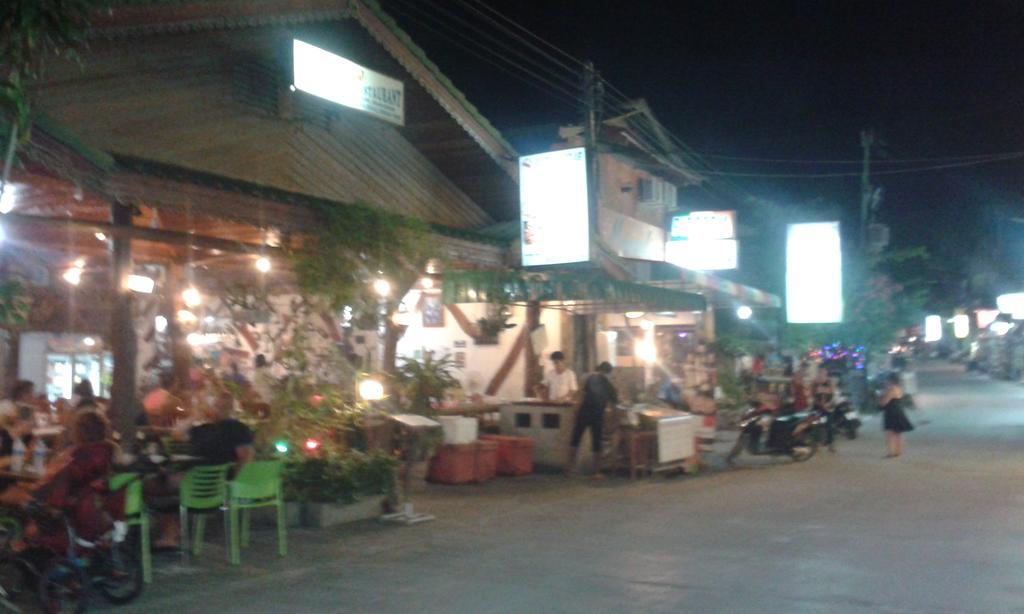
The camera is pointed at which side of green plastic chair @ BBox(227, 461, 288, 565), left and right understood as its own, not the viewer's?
back

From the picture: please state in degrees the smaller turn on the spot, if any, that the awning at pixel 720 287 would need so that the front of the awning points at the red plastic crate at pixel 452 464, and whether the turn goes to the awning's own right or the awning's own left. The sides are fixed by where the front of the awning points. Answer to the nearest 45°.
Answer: approximately 90° to the awning's own right

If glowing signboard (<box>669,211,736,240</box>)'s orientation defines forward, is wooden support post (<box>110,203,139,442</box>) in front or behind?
in front

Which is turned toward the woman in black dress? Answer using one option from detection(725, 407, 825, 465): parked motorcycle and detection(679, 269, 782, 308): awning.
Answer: the awning

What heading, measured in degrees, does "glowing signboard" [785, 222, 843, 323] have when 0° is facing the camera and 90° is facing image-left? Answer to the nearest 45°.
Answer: approximately 0°

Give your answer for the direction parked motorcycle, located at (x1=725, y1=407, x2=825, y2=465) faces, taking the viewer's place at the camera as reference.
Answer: facing to the left of the viewer

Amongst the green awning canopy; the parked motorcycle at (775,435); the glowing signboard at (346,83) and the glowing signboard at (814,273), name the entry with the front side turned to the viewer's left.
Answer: the parked motorcycle

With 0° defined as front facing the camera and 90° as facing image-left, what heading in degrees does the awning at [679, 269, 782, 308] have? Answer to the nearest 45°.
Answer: approximately 315°

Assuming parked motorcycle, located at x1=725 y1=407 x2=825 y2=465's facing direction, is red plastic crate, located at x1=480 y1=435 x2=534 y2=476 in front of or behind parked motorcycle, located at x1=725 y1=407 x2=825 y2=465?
in front
